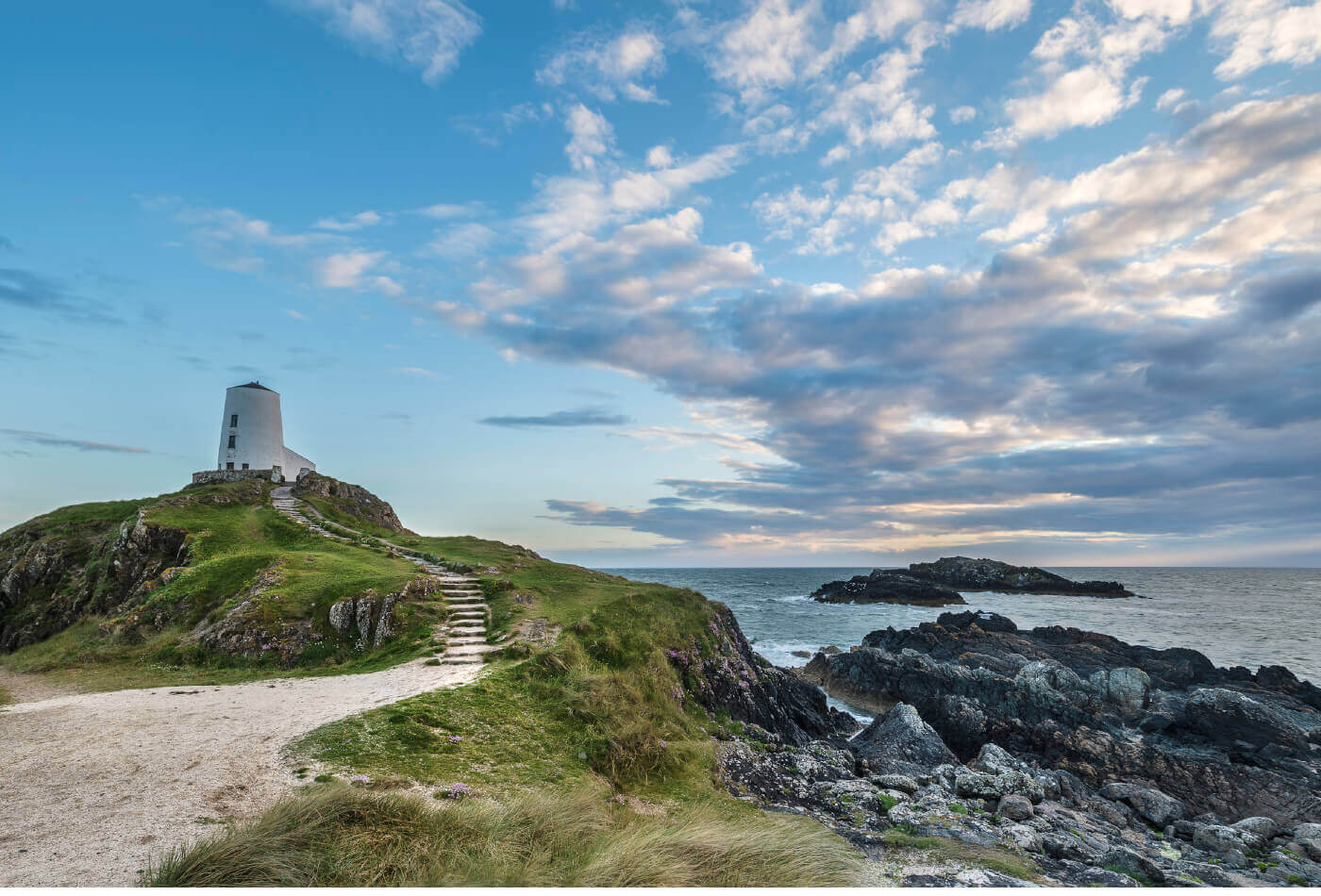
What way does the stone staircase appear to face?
toward the camera

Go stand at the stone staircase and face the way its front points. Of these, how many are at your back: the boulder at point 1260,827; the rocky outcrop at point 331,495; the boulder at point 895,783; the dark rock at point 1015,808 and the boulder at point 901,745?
1

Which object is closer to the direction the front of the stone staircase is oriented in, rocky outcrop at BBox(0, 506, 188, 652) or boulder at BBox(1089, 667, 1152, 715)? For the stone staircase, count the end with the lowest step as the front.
the boulder

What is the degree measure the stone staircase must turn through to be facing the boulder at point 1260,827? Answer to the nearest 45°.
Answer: approximately 45° to its left

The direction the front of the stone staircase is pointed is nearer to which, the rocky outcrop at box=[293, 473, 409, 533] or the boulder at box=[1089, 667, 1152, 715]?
the boulder

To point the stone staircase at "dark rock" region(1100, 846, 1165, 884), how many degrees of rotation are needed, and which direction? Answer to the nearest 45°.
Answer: approximately 45° to its left

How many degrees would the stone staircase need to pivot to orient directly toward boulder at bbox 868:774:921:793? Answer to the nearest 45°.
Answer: approximately 45° to its left

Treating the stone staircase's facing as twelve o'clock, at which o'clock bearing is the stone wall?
The stone wall is roughly at 5 o'clock from the stone staircase.

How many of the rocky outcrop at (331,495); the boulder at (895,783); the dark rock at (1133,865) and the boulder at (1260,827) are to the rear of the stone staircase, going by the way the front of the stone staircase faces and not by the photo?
1

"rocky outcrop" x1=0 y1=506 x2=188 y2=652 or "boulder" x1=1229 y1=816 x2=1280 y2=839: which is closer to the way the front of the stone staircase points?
the boulder

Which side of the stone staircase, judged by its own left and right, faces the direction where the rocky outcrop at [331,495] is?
back

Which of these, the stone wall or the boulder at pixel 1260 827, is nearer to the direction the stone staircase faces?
the boulder

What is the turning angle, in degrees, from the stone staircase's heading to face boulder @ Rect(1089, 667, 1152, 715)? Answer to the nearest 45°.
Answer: approximately 90° to its left

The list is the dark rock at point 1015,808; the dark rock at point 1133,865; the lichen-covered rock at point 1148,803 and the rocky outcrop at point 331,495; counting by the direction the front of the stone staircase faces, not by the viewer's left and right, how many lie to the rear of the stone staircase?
1

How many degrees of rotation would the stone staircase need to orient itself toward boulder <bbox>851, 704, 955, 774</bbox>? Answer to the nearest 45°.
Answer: approximately 45° to its left

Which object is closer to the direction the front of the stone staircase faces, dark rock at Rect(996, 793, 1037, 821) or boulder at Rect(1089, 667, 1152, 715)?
the dark rock
